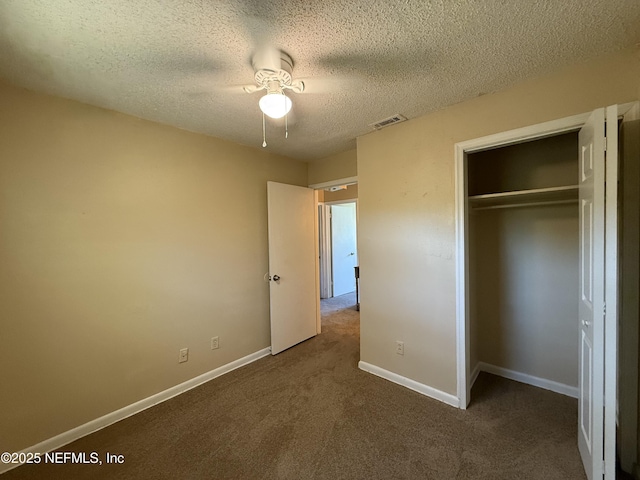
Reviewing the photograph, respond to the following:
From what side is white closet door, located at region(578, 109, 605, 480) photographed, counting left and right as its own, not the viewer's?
left

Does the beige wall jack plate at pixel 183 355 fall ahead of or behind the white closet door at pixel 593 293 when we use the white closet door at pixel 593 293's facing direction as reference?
ahead

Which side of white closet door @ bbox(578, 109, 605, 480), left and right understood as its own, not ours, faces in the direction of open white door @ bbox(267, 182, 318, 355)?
front

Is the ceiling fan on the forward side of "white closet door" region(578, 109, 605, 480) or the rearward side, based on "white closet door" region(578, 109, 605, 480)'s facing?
on the forward side
